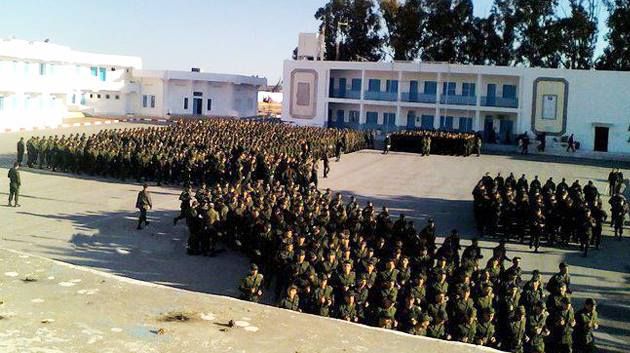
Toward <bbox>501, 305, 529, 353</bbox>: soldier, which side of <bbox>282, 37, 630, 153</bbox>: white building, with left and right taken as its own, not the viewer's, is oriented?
front

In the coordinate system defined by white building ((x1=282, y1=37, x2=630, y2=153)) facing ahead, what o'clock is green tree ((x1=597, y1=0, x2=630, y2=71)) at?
The green tree is roughly at 8 o'clock from the white building.

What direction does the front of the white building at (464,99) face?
toward the camera

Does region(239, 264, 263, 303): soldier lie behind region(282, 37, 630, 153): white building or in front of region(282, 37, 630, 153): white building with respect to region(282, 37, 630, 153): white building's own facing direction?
in front

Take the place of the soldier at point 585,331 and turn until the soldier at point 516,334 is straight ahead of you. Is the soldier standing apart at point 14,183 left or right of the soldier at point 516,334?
right

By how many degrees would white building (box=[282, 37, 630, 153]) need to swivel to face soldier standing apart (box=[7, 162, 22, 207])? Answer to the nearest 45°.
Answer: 0° — it already faces them

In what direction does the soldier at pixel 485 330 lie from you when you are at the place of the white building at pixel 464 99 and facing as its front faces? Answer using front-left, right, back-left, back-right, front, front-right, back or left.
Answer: front

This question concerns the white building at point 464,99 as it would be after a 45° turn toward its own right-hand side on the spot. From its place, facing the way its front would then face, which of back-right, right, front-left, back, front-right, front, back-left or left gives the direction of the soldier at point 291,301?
front-left

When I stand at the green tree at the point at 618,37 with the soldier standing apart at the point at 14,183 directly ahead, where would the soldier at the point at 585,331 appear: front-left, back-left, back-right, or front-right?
front-left

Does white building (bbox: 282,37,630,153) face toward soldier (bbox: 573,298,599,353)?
yes

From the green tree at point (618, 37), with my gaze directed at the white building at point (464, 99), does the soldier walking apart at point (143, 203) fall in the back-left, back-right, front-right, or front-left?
front-left

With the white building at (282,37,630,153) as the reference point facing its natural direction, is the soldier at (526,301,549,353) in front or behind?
in front
